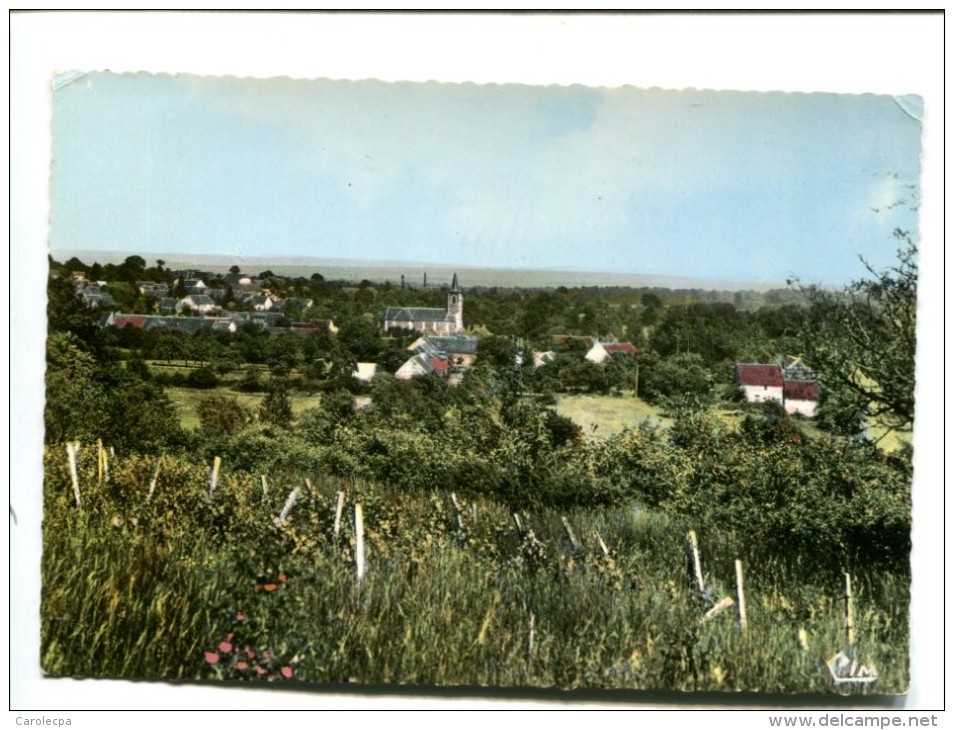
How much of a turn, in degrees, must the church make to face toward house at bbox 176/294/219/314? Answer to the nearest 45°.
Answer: approximately 180°

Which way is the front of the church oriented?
to the viewer's right

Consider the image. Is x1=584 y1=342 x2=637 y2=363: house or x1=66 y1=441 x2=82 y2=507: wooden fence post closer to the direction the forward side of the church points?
the house
